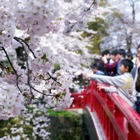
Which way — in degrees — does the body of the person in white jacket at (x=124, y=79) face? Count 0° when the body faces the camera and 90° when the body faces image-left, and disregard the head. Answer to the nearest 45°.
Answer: approximately 90°
